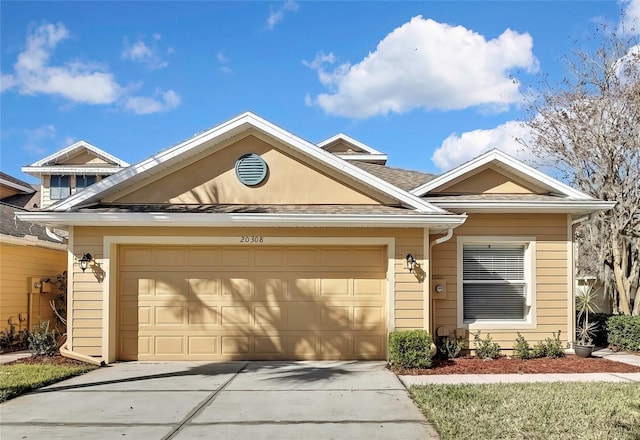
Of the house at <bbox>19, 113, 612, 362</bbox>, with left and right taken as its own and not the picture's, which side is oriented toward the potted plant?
left

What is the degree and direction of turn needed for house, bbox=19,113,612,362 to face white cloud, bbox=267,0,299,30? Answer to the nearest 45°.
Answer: approximately 180°

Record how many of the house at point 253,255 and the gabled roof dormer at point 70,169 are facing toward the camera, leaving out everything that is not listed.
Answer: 2

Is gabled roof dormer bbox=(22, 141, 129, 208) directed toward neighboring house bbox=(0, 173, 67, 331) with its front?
yes

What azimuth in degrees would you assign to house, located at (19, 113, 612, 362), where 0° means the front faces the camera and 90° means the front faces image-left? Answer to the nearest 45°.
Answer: approximately 0°

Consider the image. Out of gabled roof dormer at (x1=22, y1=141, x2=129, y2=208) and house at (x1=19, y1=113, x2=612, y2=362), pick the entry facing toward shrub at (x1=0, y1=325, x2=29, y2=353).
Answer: the gabled roof dormer

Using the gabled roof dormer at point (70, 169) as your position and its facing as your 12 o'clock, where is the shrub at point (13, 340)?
The shrub is roughly at 12 o'clock from the gabled roof dormer.
